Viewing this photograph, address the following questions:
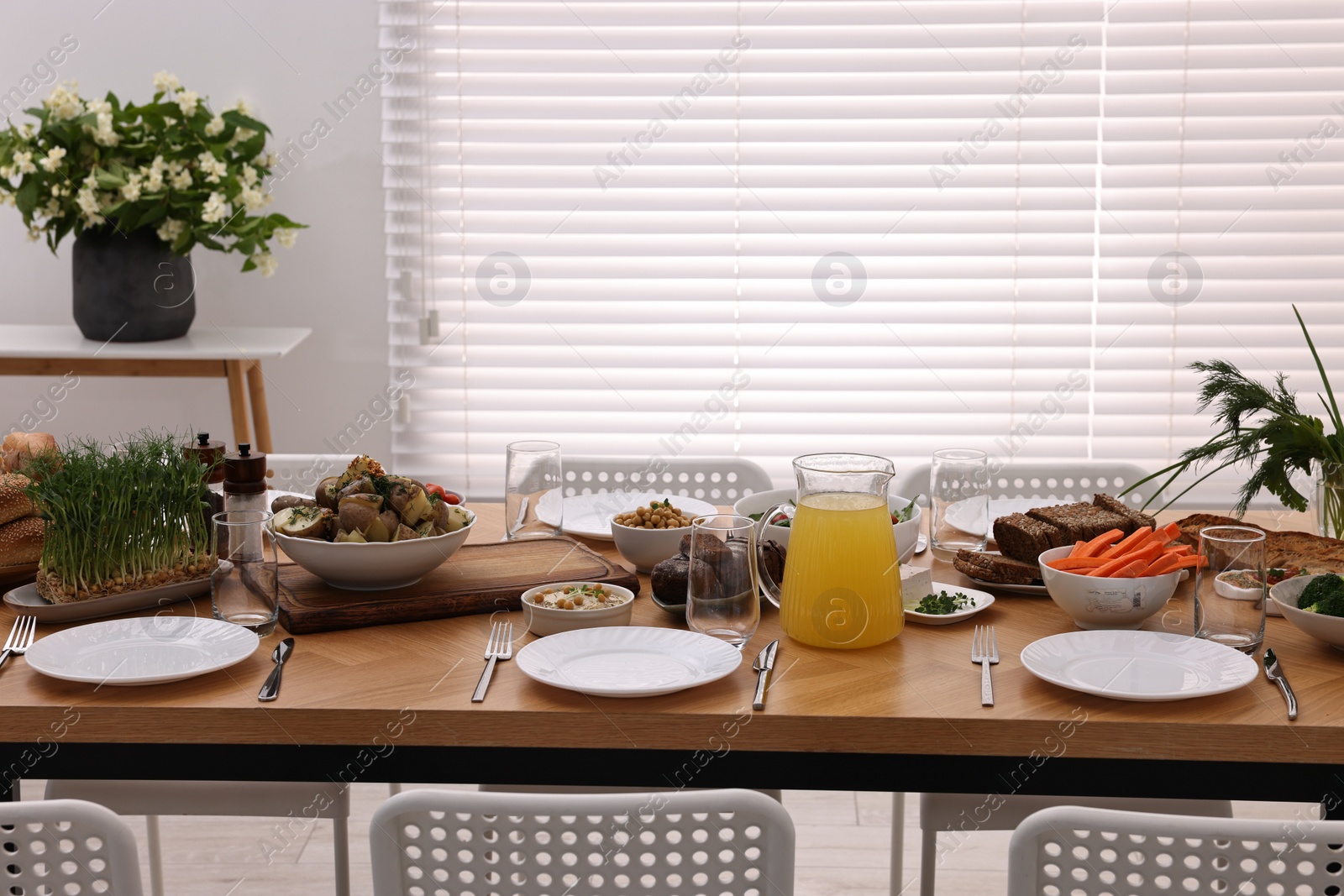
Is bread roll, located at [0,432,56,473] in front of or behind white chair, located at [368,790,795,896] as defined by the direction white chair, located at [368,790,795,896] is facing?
in front

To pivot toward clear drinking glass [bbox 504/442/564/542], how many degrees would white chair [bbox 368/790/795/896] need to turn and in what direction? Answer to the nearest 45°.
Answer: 0° — it already faces it

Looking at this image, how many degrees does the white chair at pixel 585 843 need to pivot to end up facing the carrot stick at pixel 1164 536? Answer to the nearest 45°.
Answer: approximately 45° to its right

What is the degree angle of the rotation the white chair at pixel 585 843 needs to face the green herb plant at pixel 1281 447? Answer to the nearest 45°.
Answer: approximately 45° to its right

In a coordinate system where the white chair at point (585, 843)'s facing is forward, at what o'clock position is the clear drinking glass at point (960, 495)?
The clear drinking glass is roughly at 1 o'clock from the white chair.

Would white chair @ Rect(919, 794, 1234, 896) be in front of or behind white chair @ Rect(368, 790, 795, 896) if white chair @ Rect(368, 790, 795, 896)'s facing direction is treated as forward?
in front

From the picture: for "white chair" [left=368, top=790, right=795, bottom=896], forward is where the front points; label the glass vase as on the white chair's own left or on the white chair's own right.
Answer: on the white chair's own right

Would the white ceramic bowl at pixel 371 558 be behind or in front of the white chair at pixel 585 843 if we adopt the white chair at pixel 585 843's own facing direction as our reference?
in front

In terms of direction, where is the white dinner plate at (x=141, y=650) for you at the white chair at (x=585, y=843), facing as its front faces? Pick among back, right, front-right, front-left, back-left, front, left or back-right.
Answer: front-left

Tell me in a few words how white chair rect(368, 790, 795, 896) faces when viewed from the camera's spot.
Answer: facing away from the viewer

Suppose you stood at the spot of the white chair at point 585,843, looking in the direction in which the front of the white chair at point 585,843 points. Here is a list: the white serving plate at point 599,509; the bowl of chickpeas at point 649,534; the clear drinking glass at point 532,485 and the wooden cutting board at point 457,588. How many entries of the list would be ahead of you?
4
